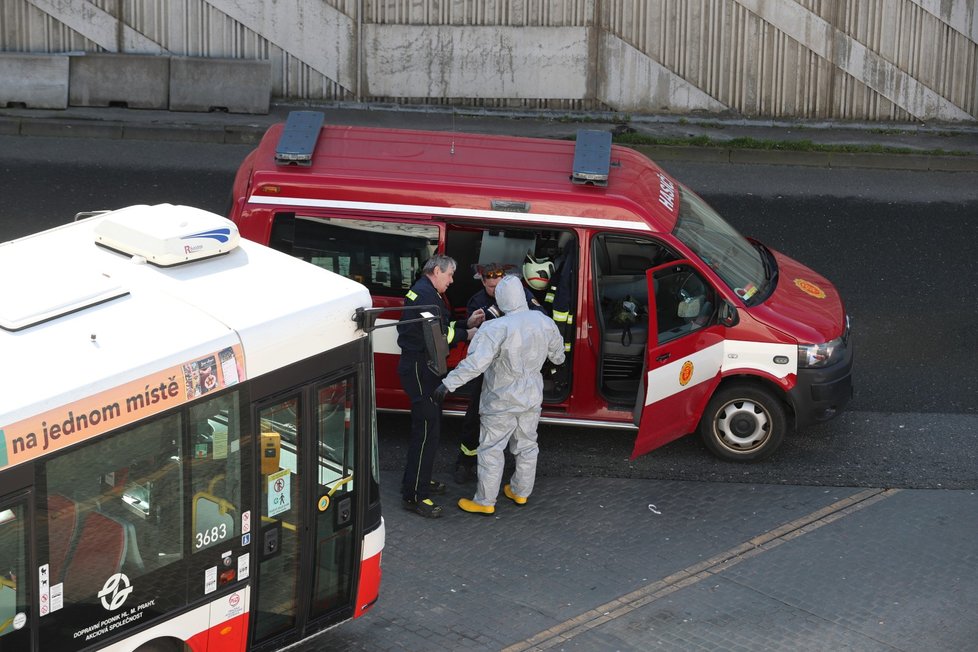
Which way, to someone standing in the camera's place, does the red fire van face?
facing to the right of the viewer

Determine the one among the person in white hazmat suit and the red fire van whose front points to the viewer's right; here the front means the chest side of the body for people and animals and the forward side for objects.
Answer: the red fire van

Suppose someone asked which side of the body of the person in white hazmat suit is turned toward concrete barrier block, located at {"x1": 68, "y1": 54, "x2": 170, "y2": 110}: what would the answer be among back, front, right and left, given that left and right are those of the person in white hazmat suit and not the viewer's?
front

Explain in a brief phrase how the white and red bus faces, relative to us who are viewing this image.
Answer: facing away from the viewer and to the right of the viewer

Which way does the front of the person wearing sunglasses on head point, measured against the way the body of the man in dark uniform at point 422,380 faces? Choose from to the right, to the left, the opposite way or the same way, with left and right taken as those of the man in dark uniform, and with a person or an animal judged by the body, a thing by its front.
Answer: to the right

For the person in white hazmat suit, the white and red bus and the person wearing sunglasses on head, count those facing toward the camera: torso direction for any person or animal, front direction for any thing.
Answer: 1

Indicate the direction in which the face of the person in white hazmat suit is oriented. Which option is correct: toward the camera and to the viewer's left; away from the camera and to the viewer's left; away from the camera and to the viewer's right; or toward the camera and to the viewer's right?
away from the camera and to the viewer's left

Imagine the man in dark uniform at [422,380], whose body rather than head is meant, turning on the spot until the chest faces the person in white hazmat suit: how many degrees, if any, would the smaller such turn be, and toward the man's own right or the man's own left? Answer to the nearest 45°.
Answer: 0° — they already face them

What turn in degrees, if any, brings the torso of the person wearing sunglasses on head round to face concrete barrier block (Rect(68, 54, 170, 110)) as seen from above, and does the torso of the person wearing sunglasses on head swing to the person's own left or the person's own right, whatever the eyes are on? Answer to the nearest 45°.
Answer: approximately 135° to the person's own right

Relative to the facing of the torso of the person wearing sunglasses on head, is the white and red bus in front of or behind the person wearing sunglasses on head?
in front

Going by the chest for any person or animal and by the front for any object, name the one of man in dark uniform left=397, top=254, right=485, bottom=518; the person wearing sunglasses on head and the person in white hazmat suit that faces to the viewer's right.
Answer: the man in dark uniform

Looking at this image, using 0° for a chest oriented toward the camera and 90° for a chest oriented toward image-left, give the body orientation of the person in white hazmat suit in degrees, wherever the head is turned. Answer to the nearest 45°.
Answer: approximately 135°

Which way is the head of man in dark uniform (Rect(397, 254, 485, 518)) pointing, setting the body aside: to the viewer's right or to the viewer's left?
to the viewer's right

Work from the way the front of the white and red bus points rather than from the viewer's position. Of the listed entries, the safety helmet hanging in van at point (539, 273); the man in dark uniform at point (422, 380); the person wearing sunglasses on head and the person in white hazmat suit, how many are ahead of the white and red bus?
4

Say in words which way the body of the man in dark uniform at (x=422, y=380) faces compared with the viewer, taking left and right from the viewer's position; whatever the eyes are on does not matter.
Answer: facing to the right of the viewer
